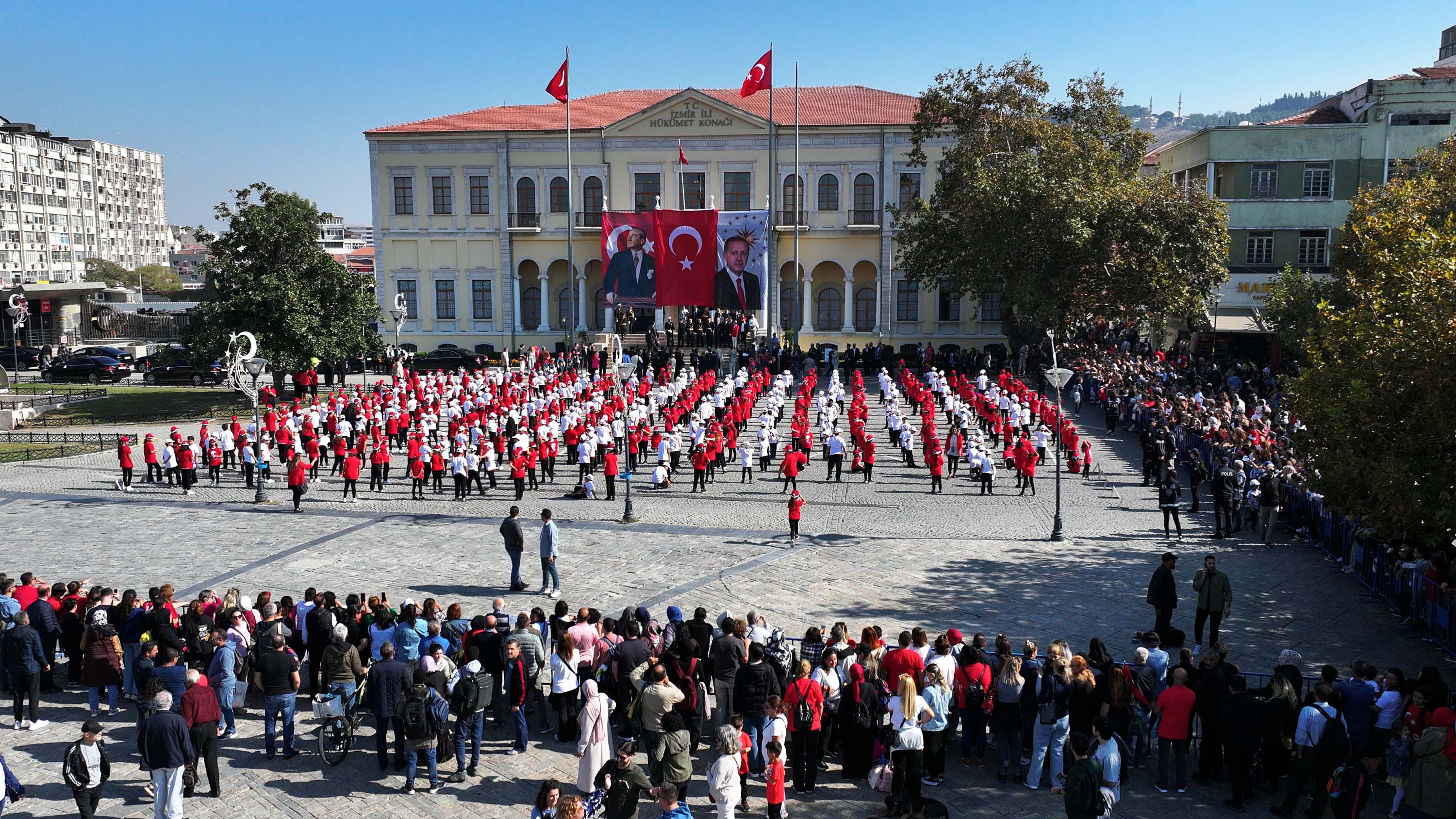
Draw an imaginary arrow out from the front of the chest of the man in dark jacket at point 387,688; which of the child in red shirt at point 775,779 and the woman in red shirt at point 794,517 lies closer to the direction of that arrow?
the woman in red shirt

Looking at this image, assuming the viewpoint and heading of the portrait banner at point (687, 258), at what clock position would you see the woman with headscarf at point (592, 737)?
The woman with headscarf is roughly at 12 o'clock from the portrait banner.

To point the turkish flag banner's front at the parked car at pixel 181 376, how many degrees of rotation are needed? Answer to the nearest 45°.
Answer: approximately 90° to its right

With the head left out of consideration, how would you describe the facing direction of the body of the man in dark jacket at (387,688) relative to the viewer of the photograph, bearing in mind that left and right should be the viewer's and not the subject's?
facing away from the viewer

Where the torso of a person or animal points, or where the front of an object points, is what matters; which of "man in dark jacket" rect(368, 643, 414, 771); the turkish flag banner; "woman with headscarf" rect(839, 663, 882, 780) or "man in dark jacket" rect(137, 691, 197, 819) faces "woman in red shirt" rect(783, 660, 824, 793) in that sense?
the turkish flag banner

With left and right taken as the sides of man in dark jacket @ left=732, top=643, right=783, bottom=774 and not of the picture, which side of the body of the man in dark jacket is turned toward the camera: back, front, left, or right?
back

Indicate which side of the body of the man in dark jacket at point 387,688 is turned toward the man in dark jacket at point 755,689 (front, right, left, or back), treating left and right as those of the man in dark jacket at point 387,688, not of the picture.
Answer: right

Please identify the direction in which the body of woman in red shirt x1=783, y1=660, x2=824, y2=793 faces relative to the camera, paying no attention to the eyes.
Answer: away from the camera

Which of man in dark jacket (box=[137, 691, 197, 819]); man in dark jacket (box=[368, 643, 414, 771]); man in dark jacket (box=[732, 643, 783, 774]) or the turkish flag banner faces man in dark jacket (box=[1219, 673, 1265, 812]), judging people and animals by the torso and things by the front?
the turkish flag banner
